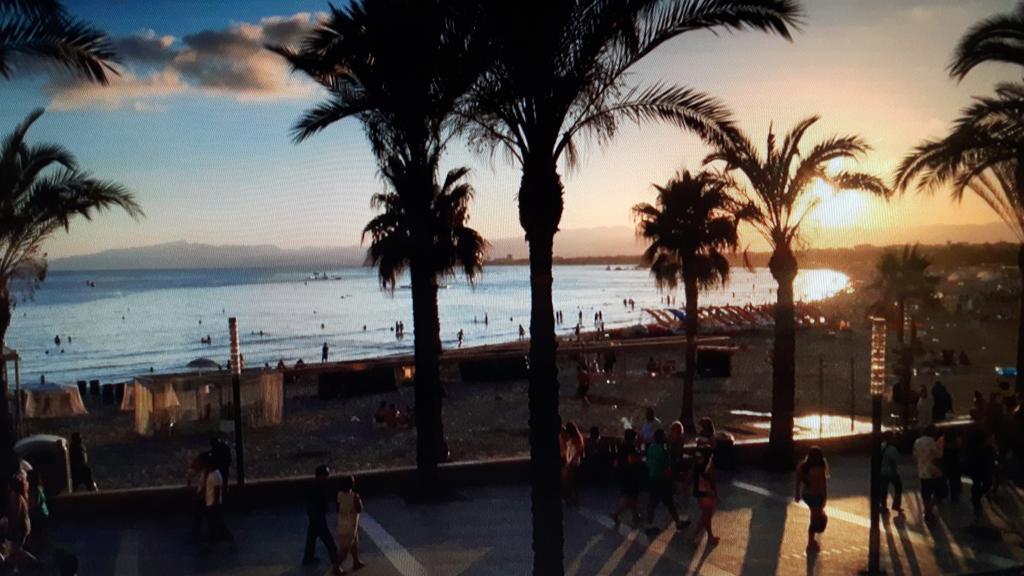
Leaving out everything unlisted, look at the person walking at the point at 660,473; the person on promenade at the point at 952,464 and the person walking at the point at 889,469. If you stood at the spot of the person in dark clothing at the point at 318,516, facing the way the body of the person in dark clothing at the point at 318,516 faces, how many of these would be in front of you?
3

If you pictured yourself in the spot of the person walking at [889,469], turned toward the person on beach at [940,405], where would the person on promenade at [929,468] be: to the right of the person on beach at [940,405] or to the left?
right

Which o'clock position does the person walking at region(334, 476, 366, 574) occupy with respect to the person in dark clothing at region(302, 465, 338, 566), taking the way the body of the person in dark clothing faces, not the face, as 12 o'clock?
The person walking is roughly at 2 o'clock from the person in dark clothing.

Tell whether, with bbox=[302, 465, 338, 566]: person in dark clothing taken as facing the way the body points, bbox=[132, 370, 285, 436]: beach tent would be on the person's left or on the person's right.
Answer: on the person's left
